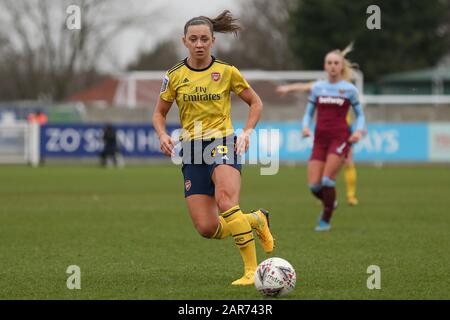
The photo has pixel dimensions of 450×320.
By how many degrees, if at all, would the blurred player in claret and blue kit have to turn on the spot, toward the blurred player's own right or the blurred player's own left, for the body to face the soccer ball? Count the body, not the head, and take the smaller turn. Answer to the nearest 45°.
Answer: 0° — they already face it

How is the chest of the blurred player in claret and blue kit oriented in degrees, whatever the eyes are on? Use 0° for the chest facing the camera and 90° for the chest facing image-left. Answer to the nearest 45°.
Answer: approximately 0°

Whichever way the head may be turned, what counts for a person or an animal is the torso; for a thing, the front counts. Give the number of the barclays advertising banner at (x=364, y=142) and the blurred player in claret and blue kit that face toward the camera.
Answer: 2

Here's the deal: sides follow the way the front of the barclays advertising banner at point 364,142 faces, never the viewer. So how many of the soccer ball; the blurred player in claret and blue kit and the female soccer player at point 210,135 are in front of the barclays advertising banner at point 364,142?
3

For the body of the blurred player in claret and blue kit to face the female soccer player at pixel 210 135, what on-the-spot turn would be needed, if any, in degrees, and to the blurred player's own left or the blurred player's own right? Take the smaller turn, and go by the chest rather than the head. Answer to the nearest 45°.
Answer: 0° — they already face them

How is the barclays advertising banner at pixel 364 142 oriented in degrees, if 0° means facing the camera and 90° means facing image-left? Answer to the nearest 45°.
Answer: approximately 0°

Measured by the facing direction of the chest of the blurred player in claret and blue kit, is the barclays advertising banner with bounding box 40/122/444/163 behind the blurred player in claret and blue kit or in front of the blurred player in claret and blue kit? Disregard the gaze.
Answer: behind

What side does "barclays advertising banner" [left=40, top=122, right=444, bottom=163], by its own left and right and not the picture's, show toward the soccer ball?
front

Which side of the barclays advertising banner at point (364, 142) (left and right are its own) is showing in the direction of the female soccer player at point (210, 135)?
front

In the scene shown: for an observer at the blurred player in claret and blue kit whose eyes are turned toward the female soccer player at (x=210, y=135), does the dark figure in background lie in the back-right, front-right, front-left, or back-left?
back-right

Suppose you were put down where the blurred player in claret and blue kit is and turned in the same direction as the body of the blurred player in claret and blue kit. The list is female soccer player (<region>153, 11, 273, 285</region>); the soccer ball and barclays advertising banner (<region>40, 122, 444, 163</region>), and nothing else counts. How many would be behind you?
1
